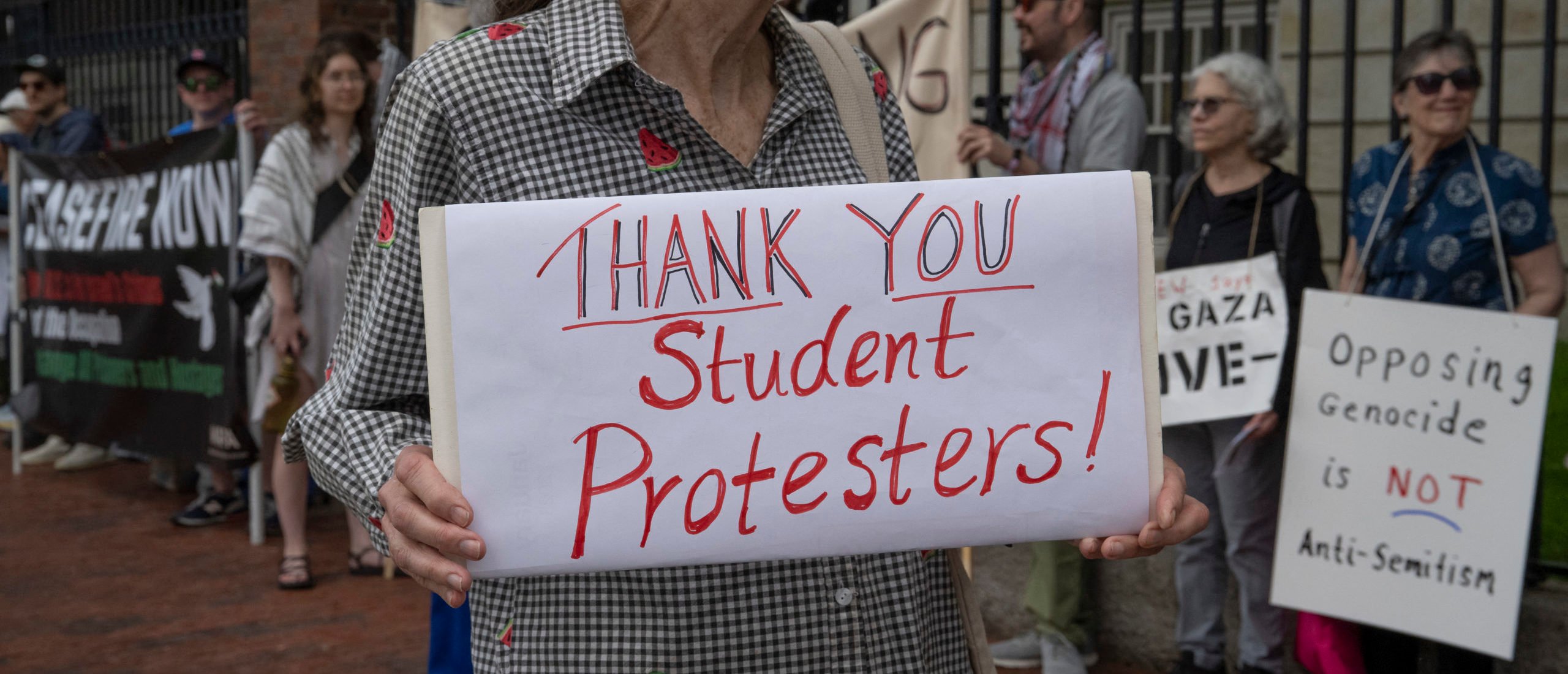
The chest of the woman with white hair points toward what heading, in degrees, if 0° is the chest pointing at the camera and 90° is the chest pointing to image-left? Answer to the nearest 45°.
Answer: approximately 45°
